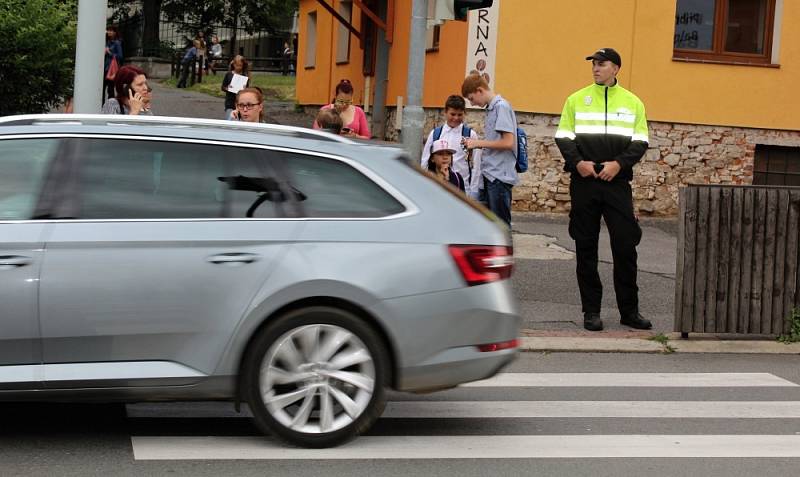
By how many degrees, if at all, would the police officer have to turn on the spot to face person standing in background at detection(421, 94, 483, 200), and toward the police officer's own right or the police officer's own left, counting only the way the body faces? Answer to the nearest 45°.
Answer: approximately 135° to the police officer's own right

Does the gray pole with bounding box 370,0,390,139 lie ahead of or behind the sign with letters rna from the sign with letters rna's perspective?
behind

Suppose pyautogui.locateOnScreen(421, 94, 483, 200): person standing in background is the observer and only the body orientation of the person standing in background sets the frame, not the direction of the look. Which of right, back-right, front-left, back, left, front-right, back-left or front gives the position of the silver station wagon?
front

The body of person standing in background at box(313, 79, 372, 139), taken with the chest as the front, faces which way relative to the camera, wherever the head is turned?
toward the camera

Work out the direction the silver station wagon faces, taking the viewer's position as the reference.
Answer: facing to the left of the viewer

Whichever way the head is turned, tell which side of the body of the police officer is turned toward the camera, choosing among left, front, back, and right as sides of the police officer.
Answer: front

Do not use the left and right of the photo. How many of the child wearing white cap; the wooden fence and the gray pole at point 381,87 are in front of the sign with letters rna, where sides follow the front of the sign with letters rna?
2

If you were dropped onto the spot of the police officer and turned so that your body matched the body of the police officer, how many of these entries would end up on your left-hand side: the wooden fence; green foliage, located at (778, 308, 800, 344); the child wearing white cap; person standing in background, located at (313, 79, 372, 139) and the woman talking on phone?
2

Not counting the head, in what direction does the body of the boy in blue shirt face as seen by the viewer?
to the viewer's left

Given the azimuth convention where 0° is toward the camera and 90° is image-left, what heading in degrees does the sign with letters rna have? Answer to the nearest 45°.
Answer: approximately 0°

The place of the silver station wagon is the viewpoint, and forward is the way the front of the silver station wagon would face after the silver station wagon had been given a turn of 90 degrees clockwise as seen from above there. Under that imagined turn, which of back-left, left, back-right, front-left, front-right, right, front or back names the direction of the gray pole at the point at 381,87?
front

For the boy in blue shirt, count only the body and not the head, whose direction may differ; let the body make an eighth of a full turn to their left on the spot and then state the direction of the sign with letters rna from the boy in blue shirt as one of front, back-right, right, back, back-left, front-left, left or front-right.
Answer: back-right

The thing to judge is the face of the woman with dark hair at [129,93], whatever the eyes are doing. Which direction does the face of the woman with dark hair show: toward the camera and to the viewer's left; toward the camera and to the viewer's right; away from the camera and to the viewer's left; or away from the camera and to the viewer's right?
toward the camera and to the viewer's right
